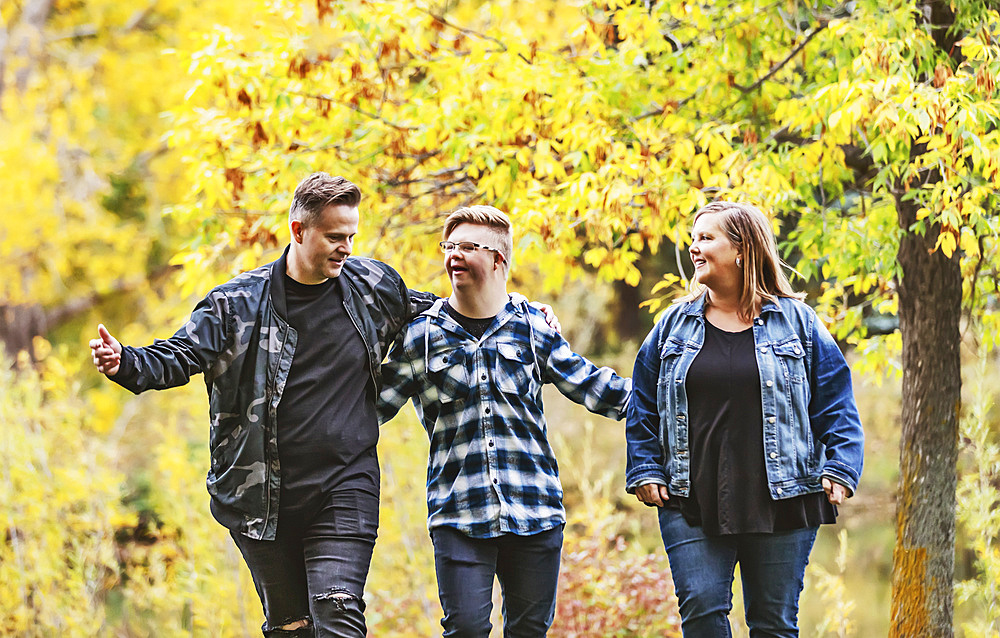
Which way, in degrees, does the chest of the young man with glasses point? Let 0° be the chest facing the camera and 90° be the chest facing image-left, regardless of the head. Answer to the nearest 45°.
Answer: approximately 0°

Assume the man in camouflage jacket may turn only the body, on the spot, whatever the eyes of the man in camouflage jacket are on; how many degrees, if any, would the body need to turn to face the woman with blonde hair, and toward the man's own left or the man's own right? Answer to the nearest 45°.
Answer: approximately 45° to the man's own left

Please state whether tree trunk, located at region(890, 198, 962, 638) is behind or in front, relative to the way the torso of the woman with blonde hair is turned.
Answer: behind

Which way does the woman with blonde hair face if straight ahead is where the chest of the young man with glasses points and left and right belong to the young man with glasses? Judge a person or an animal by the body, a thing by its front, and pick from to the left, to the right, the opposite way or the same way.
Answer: the same way

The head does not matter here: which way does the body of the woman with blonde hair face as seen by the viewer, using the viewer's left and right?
facing the viewer

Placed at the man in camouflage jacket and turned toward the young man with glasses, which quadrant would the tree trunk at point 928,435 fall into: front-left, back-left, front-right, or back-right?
front-left

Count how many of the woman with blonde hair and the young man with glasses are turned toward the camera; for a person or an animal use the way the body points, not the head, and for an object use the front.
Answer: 2

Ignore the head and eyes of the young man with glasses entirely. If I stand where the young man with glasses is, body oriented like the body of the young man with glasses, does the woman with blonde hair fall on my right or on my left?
on my left

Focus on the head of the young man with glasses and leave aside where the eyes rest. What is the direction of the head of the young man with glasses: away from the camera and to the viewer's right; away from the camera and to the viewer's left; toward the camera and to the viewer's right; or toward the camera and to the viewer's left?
toward the camera and to the viewer's left

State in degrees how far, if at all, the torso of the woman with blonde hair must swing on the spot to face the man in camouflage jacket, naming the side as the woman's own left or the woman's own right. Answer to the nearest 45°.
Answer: approximately 90° to the woman's own right

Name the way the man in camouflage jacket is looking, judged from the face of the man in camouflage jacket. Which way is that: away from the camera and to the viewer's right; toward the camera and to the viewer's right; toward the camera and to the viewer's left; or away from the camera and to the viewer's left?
toward the camera and to the viewer's right

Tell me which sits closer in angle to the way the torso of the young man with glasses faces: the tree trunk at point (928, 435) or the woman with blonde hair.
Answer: the woman with blonde hair

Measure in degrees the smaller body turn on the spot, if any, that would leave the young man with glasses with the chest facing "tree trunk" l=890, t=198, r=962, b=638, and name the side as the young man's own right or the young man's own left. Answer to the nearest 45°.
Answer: approximately 135° to the young man's own left
